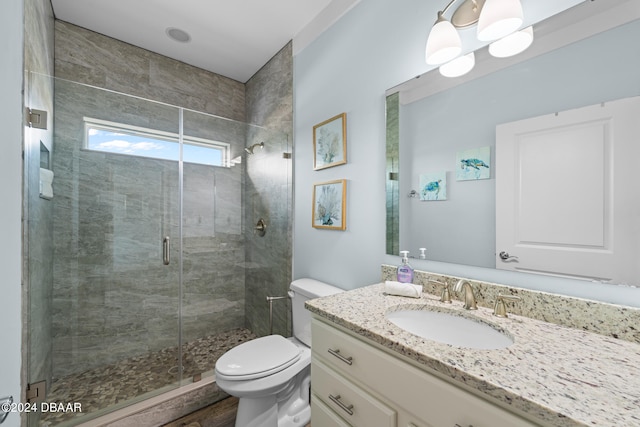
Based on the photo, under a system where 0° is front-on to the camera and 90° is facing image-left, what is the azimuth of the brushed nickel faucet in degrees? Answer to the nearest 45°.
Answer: approximately 45°

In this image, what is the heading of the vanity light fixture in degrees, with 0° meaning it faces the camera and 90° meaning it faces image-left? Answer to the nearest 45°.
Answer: approximately 45°

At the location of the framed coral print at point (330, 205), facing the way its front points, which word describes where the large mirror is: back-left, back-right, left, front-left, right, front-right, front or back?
left

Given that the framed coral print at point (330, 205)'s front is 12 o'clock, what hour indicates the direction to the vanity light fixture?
The vanity light fixture is roughly at 9 o'clock from the framed coral print.

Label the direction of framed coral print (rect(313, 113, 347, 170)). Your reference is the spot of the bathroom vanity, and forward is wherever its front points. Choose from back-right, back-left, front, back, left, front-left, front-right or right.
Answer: right

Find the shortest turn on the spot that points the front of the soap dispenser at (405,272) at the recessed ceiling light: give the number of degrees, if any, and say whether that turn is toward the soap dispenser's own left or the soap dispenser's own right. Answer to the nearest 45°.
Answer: approximately 45° to the soap dispenser's own right

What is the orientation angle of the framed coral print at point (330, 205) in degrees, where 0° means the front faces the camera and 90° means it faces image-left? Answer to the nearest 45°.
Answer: approximately 45°

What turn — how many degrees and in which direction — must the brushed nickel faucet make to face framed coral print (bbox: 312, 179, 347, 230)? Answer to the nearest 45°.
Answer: approximately 90° to its right
